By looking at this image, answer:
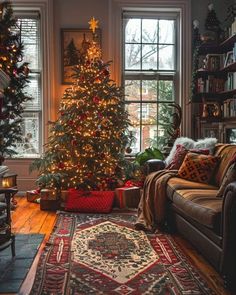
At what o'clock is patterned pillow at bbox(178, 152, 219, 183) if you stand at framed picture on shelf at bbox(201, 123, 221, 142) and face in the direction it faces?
The patterned pillow is roughly at 12 o'clock from the framed picture on shelf.

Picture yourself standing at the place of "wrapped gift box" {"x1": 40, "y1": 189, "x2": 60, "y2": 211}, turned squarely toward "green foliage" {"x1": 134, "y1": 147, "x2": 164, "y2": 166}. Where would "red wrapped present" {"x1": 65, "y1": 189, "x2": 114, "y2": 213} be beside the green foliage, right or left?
right

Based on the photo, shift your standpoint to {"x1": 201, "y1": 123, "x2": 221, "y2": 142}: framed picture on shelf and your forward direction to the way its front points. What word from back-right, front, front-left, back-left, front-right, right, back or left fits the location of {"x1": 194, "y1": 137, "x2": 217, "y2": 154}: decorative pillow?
front

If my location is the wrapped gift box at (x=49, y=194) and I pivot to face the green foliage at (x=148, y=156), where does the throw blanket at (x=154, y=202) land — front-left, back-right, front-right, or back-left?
front-right

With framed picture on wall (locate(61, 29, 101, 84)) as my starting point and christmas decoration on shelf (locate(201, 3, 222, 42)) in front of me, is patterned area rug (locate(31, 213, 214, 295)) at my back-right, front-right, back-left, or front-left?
front-right

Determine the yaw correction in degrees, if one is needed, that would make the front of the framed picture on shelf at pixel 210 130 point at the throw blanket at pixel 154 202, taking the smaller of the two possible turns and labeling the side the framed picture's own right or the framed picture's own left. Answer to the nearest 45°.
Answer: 0° — it already faces it

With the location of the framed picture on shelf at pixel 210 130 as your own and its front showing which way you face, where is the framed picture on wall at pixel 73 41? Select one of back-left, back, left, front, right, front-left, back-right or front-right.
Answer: right

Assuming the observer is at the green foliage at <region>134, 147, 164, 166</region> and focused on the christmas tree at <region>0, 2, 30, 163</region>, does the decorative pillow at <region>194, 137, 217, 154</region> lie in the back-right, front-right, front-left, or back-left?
back-left

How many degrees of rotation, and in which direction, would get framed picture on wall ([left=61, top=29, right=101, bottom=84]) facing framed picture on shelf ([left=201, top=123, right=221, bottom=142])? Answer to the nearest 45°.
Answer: approximately 90° to its left

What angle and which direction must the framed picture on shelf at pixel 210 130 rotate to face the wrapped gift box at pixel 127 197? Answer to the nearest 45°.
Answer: approximately 45° to its right

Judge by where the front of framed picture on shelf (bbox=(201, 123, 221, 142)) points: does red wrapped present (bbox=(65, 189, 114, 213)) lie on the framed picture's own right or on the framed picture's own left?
on the framed picture's own right

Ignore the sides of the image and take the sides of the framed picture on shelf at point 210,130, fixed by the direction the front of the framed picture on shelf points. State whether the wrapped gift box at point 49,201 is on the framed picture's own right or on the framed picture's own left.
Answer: on the framed picture's own right

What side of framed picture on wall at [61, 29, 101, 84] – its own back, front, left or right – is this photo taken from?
front

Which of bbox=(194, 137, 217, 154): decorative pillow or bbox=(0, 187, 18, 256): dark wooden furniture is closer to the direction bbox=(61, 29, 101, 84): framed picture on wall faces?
the dark wooden furniture
